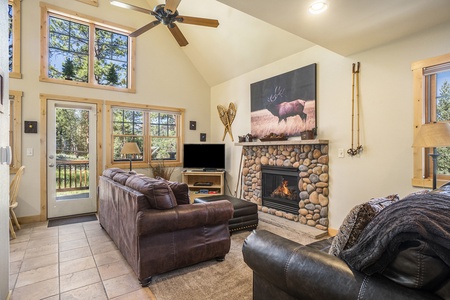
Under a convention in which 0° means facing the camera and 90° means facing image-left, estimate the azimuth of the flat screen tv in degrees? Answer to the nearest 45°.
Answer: approximately 0°

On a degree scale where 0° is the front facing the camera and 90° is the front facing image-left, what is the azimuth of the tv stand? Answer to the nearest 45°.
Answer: approximately 0°

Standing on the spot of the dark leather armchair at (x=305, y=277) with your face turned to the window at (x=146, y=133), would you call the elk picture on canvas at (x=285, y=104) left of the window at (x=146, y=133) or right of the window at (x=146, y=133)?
right

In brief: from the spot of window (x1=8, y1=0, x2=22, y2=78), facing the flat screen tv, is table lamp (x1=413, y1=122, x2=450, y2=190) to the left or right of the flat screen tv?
right

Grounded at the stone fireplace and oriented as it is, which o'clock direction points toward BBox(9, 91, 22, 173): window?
The window is roughly at 1 o'clock from the stone fireplace.

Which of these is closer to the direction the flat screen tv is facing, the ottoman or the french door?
the ottoman

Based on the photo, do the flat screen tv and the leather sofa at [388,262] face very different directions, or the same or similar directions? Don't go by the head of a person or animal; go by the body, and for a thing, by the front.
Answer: very different directions
